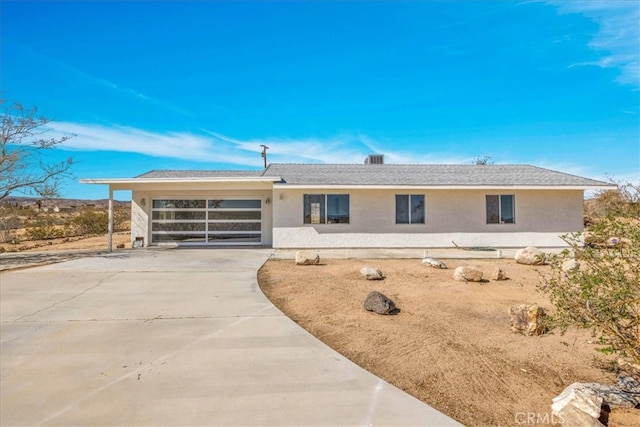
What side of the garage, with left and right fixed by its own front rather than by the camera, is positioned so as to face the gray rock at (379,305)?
front

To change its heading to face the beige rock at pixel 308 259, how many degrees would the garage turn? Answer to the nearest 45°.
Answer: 0° — it already faces it

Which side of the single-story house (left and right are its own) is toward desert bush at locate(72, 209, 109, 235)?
right

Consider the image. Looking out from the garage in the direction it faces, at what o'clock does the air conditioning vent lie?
The air conditioning vent is roughly at 9 o'clock from the garage.

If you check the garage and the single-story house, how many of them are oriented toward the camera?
2

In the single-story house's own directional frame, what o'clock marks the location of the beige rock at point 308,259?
The beige rock is roughly at 1 o'clock from the single-story house.

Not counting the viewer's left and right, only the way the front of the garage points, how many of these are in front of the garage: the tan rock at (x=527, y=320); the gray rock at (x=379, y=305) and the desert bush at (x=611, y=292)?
3

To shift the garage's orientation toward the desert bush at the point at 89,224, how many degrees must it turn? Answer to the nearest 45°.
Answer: approximately 135° to its right

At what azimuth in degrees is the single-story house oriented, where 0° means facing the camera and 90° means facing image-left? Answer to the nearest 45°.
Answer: approximately 0°

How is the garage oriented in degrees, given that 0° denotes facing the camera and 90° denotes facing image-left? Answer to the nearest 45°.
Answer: approximately 0°

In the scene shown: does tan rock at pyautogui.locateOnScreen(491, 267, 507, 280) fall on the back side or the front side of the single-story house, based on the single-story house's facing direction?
on the front side

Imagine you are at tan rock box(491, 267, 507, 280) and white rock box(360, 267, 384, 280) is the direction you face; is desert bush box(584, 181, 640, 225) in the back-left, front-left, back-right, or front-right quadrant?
back-right

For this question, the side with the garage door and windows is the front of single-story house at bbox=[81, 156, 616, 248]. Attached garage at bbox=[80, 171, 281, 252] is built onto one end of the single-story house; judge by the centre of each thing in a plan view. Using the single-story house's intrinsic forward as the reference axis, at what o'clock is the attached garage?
The attached garage is roughly at 3 o'clock from the single-story house.

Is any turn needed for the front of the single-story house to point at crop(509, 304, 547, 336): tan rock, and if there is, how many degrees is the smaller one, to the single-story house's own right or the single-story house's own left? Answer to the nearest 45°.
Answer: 0° — it already faces it
